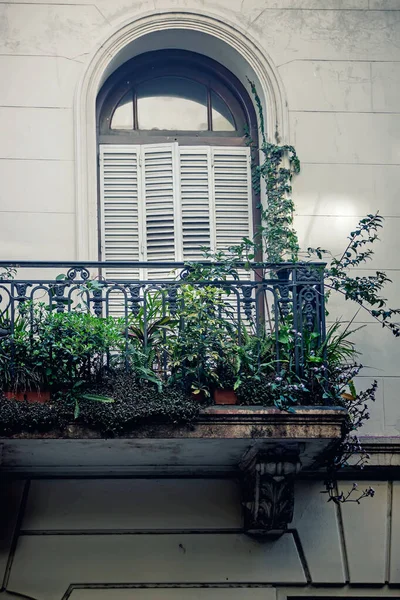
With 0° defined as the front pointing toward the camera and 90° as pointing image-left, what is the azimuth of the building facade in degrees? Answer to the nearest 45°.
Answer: approximately 0°
